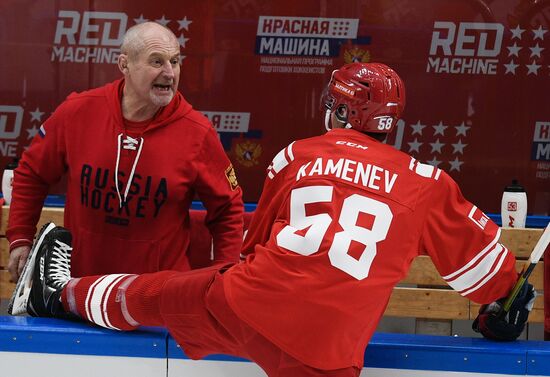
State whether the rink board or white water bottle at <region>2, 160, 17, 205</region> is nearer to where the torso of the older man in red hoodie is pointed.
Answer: the rink board

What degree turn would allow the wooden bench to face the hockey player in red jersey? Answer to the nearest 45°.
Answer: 0° — it already faces them

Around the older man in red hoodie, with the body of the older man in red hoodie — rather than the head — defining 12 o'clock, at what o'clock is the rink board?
The rink board is roughly at 12 o'clock from the older man in red hoodie.

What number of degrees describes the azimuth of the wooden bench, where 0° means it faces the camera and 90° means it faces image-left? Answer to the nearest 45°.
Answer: approximately 0°

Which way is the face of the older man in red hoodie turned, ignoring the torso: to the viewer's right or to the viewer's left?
to the viewer's right

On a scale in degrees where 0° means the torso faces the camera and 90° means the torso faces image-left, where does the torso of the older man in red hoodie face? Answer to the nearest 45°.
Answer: approximately 0°

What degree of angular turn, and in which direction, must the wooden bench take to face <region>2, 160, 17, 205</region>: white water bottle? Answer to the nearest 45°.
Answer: approximately 90° to its right

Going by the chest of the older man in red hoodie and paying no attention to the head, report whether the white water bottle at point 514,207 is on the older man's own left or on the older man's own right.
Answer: on the older man's own left

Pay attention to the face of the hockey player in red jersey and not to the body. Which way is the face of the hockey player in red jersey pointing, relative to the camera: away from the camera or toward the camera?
away from the camera

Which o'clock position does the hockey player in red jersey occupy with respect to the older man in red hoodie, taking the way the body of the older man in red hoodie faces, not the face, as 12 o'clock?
The hockey player in red jersey is roughly at 11 o'clock from the older man in red hoodie.

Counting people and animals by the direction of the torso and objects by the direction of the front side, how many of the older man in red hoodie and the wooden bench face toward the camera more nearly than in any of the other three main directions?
2
